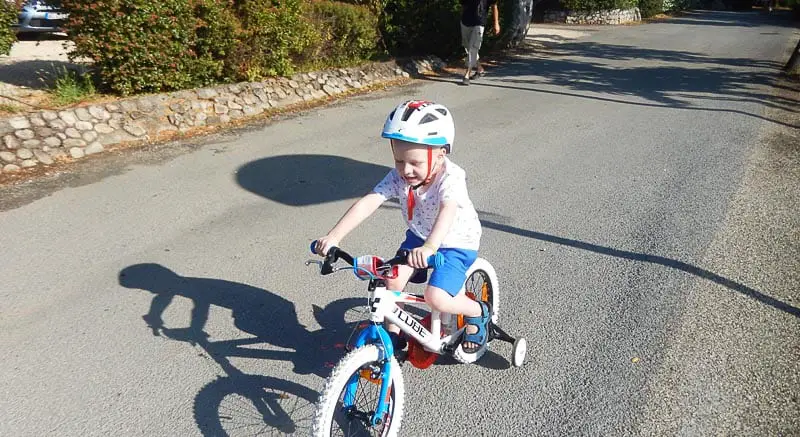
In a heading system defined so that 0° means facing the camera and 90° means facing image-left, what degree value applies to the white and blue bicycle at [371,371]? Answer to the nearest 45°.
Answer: approximately 45°

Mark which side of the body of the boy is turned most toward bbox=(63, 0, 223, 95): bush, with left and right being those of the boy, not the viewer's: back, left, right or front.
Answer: right

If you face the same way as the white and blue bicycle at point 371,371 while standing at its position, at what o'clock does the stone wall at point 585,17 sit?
The stone wall is roughly at 5 o'clock from the white and blue bicycle.

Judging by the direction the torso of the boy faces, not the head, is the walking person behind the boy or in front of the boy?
behind

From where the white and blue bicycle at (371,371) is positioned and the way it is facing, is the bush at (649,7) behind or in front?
behind

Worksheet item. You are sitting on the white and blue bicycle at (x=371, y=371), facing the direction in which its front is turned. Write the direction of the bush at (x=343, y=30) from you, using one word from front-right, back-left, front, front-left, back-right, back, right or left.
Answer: back-right

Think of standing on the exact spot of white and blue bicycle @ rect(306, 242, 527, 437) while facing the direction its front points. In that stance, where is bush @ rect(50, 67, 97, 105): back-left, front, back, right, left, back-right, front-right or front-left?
right

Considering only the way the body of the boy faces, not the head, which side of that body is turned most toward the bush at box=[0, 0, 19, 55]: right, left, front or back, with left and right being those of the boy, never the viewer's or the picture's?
right

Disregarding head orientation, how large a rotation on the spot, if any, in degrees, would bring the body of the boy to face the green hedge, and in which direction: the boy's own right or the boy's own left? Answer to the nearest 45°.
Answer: approximately 90° to the boy's own right

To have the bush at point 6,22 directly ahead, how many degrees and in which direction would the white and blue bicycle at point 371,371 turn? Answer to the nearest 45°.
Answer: approximately 90° to its right

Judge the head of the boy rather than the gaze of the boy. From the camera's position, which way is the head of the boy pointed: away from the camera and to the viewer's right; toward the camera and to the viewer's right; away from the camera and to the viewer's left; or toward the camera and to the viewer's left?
toward the camera and to the viewer's left
